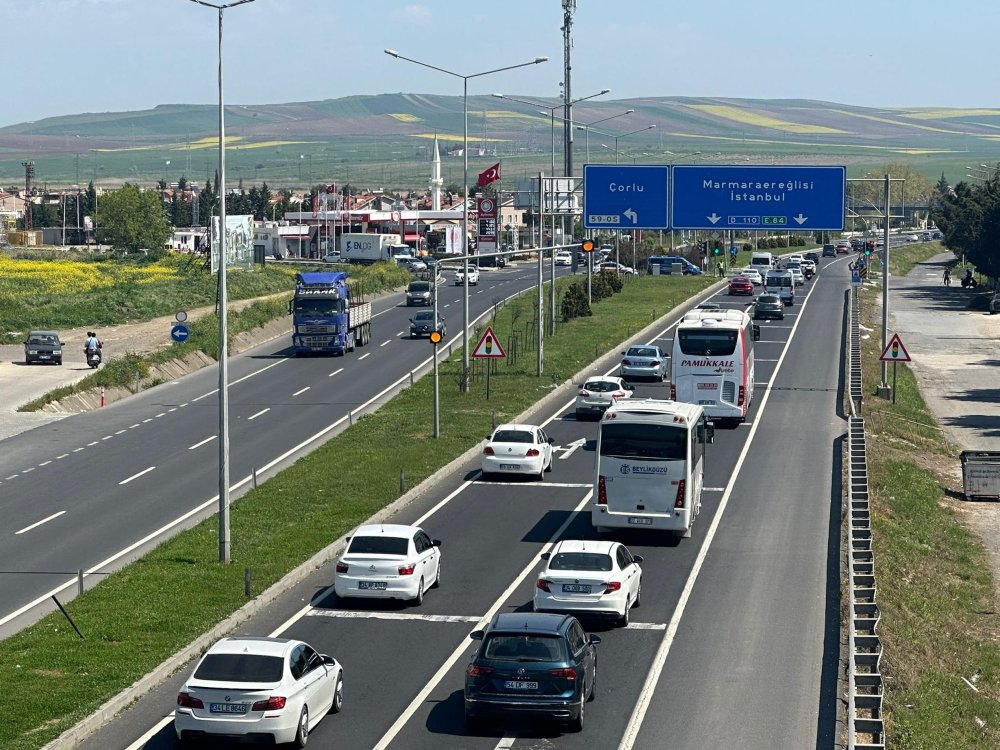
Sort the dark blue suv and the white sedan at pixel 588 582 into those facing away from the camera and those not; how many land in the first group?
2

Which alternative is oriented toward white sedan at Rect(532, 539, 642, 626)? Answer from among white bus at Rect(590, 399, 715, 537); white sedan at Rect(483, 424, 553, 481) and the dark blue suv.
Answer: the dark blue suv

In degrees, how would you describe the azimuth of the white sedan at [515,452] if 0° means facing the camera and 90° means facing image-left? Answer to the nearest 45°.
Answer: approximately 180°

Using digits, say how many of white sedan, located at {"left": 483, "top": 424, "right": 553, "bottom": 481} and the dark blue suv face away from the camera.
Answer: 2

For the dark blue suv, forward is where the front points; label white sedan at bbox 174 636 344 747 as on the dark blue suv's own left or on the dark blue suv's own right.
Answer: on the dark blue suv's own left

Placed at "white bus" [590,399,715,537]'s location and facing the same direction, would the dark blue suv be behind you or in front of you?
behind

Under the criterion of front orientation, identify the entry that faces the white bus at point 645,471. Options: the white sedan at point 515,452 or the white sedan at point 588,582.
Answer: the white sedan at point 588,582

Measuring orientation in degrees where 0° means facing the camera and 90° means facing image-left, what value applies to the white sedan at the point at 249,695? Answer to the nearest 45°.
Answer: approximately 225°

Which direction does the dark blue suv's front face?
away from the camera

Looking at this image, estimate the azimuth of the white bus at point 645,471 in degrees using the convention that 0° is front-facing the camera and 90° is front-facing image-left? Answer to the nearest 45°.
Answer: approximately 180°
